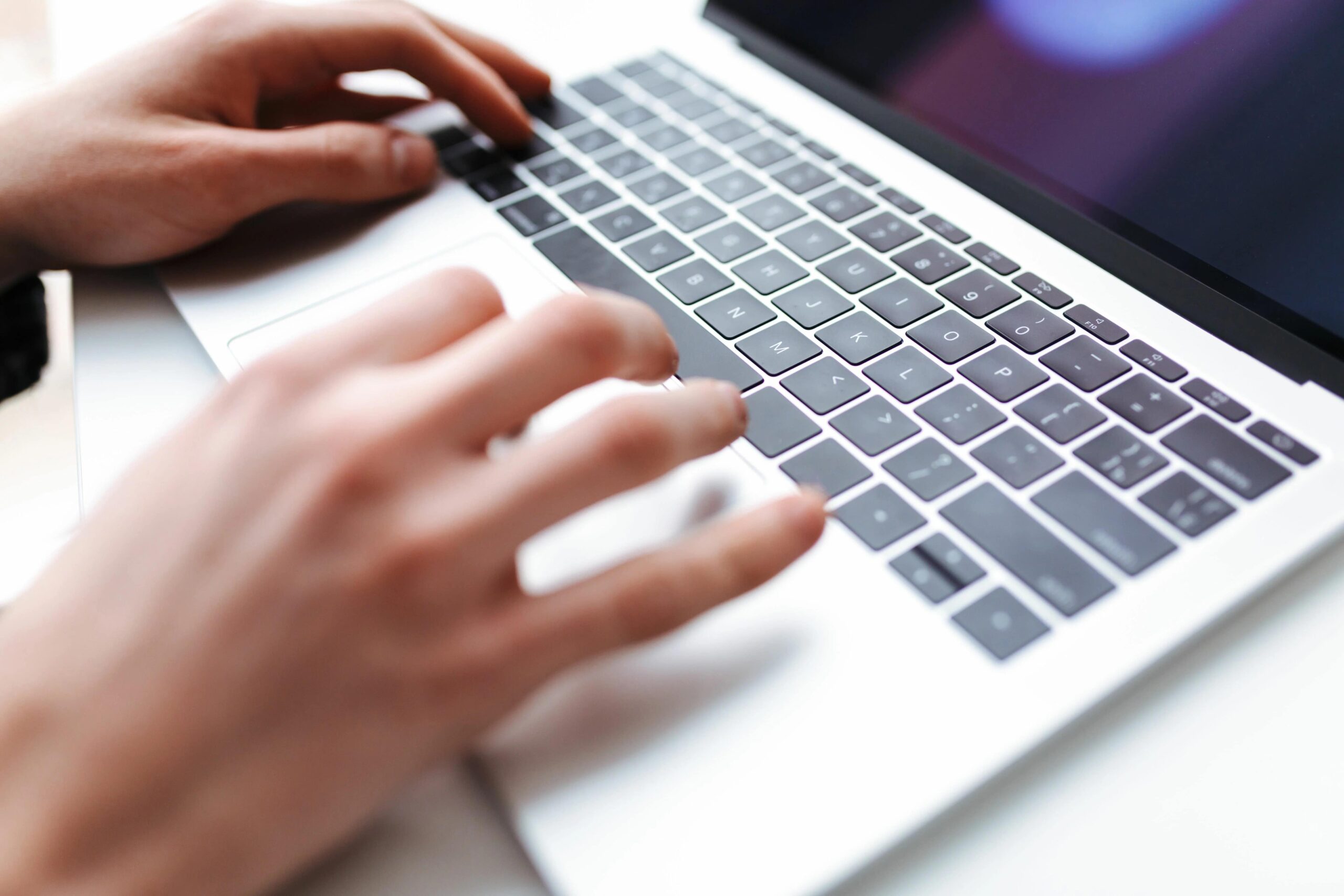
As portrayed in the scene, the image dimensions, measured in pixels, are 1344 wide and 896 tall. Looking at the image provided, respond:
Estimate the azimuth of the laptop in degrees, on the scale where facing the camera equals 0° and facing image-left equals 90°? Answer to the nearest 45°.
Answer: approximately 45°
